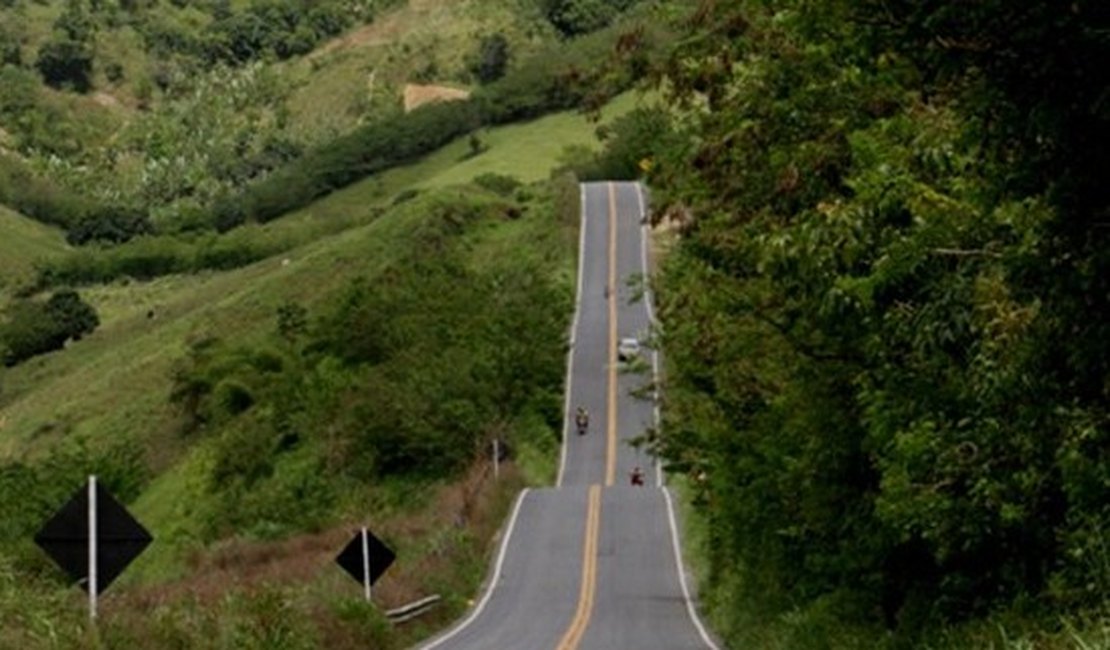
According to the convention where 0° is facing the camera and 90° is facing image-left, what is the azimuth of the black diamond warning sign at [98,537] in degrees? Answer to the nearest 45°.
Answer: approximately 180°

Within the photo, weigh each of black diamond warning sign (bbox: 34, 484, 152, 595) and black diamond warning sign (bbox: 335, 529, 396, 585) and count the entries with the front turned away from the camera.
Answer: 2

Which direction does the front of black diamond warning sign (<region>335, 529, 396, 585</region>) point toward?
away from the camera

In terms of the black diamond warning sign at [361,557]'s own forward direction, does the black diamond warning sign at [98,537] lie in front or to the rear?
to the rear
